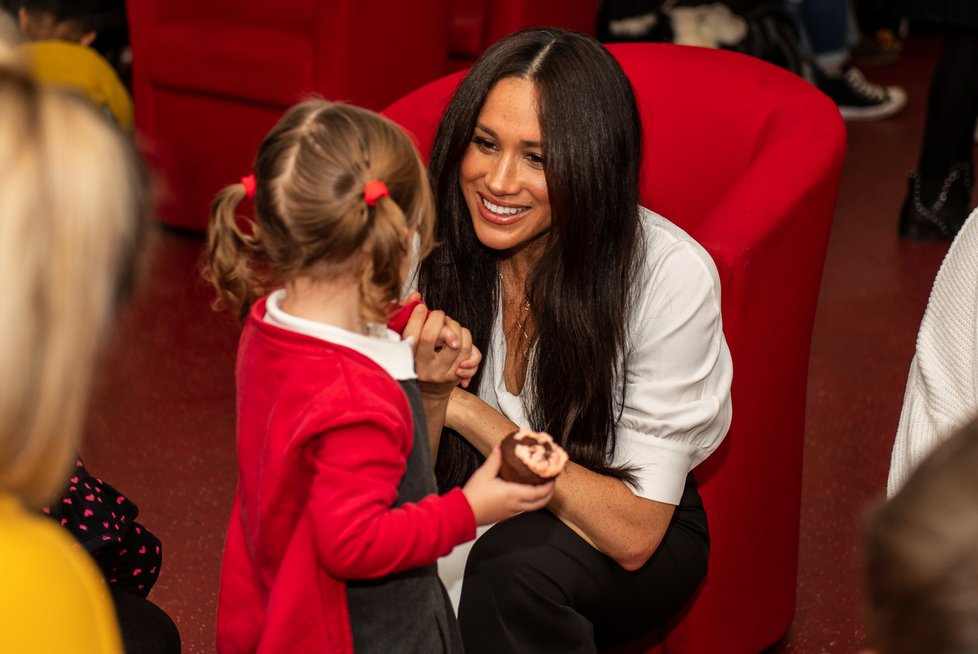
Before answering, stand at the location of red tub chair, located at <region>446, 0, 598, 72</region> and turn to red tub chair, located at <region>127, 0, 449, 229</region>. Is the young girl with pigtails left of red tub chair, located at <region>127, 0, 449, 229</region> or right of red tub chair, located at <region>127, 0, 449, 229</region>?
left

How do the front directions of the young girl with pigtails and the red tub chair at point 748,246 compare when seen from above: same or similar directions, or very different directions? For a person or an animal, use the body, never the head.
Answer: very different directions

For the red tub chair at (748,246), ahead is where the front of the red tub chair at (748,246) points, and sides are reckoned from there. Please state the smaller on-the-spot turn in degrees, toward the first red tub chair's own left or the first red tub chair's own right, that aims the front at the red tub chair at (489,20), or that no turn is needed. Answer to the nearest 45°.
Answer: approximately 135° to the first red tub chair's own right

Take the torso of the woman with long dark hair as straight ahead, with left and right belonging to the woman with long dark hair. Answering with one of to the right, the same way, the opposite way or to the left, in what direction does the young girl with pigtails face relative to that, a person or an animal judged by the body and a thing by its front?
the opposite way

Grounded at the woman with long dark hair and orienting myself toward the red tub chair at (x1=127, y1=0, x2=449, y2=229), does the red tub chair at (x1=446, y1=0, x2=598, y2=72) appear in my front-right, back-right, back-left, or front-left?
front-right

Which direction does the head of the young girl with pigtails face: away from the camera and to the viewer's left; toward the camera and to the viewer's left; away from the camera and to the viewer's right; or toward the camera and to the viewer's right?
away from the camera and to the viewer's right

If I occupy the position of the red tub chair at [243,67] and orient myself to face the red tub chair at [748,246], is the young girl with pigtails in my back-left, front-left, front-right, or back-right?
front-right

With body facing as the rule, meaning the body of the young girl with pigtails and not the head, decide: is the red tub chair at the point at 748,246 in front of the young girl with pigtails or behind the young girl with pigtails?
in front

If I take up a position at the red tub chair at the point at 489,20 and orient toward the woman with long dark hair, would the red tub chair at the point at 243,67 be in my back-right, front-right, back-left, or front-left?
front-right

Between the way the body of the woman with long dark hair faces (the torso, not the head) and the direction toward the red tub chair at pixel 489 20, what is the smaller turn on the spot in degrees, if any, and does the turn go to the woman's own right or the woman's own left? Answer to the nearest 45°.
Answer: approximately 135° to the woman's own right

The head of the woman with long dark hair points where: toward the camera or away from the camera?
toward the camera

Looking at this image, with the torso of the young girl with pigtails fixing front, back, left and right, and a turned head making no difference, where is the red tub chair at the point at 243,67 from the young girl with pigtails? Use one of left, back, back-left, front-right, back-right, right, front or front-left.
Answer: front-left

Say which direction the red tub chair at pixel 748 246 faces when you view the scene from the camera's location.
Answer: facing the viewer and to the left of the viewer
